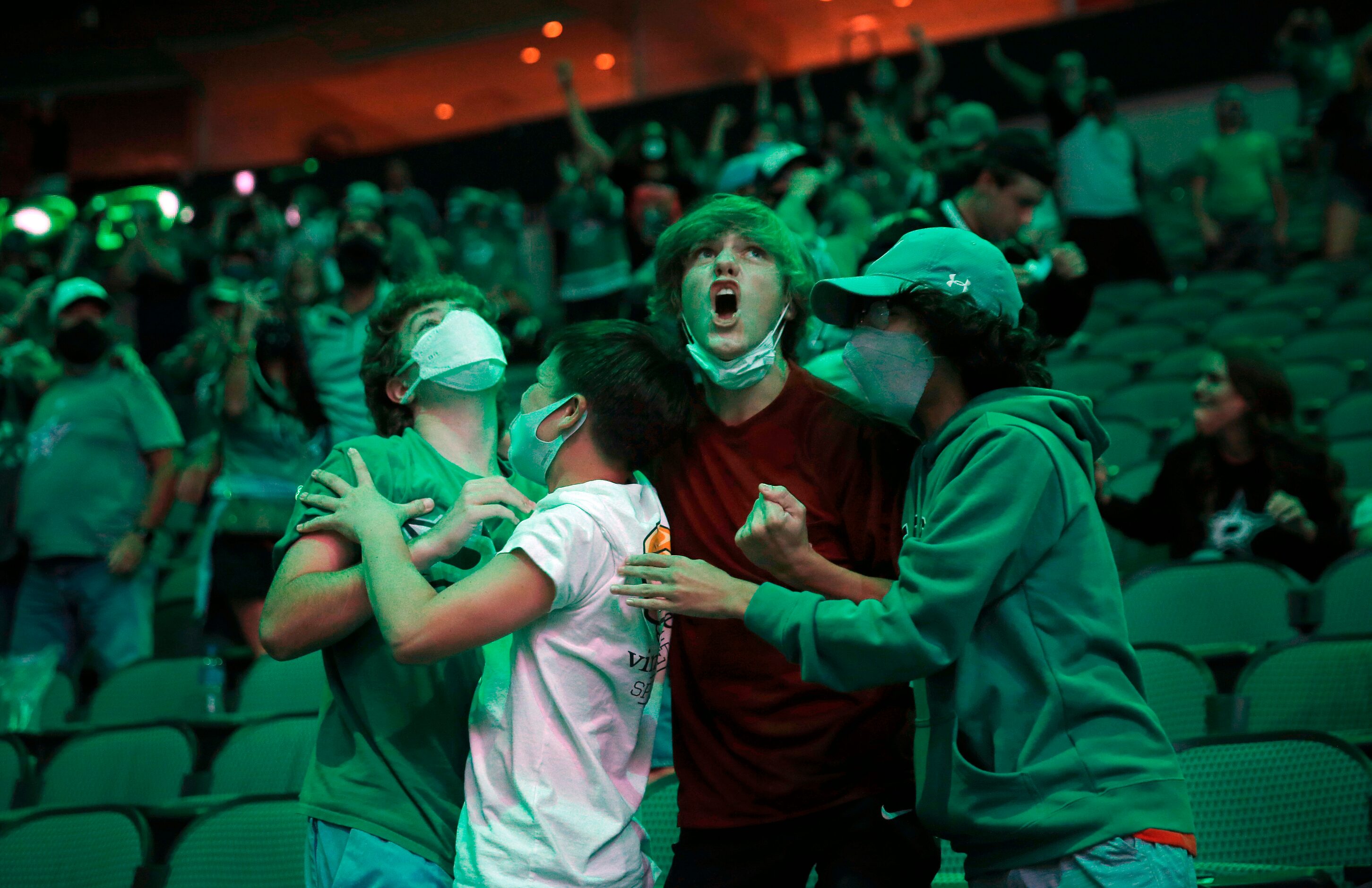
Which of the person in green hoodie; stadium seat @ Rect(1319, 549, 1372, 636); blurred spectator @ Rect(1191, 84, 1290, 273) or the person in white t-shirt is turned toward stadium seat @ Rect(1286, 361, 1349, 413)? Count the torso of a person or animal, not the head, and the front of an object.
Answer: the blurred spectator

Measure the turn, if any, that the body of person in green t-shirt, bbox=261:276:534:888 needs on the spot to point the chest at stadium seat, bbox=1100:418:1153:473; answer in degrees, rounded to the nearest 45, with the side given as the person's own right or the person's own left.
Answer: approximately 90° to the person's own left

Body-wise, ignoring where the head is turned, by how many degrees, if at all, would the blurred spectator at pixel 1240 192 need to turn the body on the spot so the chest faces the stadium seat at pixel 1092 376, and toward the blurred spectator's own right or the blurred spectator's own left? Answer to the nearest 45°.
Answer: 0° — they already face it

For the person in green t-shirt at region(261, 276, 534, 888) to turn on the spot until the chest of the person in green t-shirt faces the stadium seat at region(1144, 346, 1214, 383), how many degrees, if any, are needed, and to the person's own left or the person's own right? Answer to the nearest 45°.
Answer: approximately 90° to the person's own left

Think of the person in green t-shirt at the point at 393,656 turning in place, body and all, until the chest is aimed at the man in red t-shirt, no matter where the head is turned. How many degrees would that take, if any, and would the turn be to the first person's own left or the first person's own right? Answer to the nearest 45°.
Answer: approximately 45° to the first person's own left

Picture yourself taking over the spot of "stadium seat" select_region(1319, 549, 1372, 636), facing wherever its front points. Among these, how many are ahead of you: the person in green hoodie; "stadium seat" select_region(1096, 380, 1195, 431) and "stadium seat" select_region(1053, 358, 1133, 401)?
1

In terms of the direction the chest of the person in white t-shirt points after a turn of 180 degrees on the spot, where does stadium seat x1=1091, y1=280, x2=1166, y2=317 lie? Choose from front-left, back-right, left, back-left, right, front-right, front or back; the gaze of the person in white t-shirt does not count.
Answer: front-left

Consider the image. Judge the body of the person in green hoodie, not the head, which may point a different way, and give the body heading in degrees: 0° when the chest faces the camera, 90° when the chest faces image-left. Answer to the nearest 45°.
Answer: approximately 90°

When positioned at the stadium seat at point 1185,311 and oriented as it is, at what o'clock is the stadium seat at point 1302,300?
the stadium seat at point 1302,300 is roughly at 8 o'clock from the stadium seat at point 1185,311.

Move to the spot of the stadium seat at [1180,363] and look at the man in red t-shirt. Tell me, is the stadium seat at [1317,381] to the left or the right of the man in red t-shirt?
left

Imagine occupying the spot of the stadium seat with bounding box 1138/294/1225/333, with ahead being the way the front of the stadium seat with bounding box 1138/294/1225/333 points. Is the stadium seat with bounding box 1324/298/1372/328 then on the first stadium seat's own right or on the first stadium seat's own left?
on the first stadium seat's own left

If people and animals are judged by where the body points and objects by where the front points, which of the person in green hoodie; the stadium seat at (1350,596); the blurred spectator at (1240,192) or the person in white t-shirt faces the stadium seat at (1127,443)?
the blurred spectator

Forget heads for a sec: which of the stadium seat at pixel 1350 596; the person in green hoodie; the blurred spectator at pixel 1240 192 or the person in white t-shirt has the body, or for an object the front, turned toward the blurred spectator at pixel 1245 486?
the blurred spectator at pixel 1240 192

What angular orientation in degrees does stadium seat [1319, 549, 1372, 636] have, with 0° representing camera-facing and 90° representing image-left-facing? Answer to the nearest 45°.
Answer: approximately 0°

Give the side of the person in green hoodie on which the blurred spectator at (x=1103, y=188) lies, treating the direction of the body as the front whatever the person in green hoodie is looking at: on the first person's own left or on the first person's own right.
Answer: on the first person's own right

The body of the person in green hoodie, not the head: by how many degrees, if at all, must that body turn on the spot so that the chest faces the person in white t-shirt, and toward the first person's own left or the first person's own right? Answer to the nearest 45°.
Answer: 0° — they already face them
